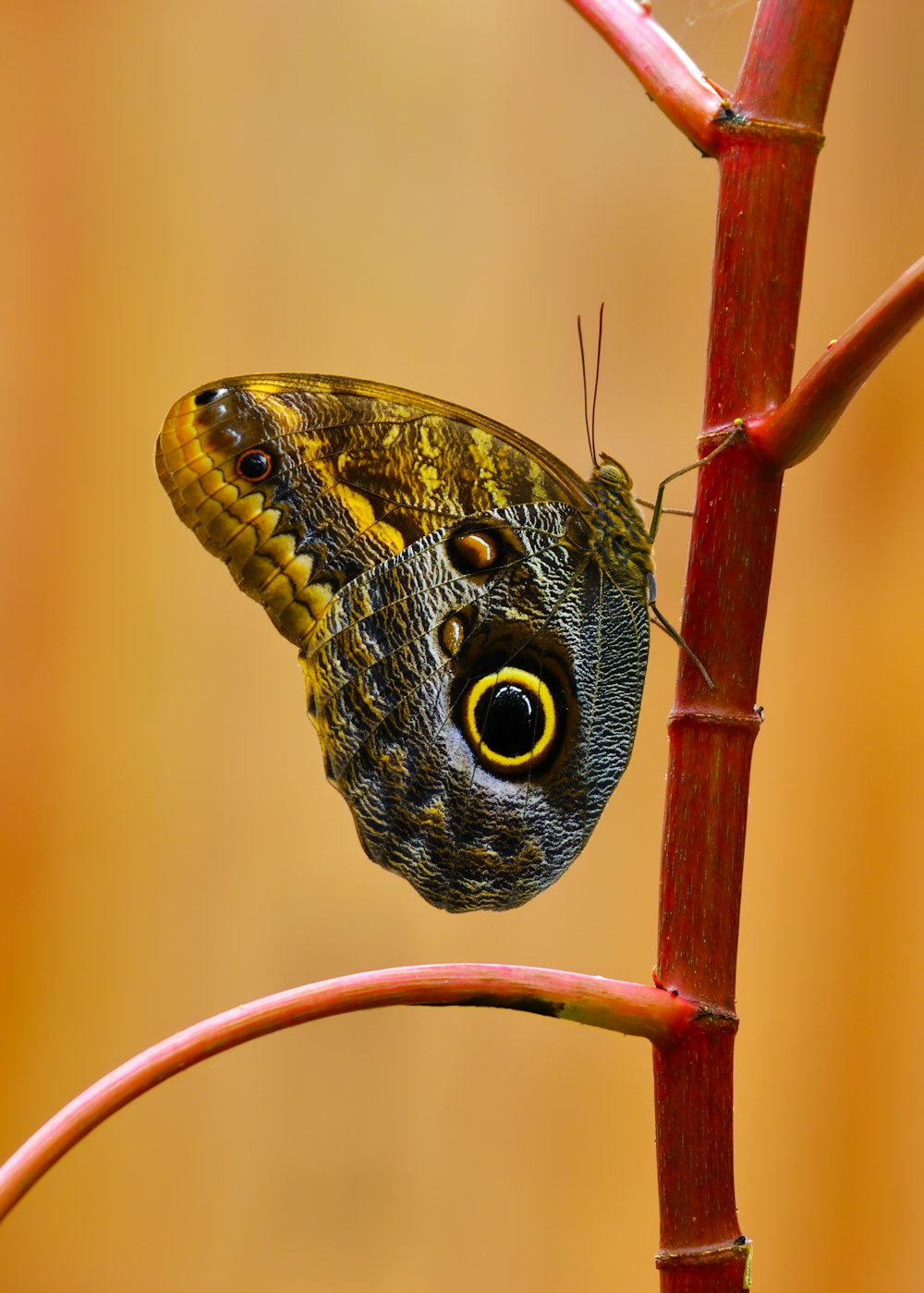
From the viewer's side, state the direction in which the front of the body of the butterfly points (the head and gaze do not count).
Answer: to the viewer's right
